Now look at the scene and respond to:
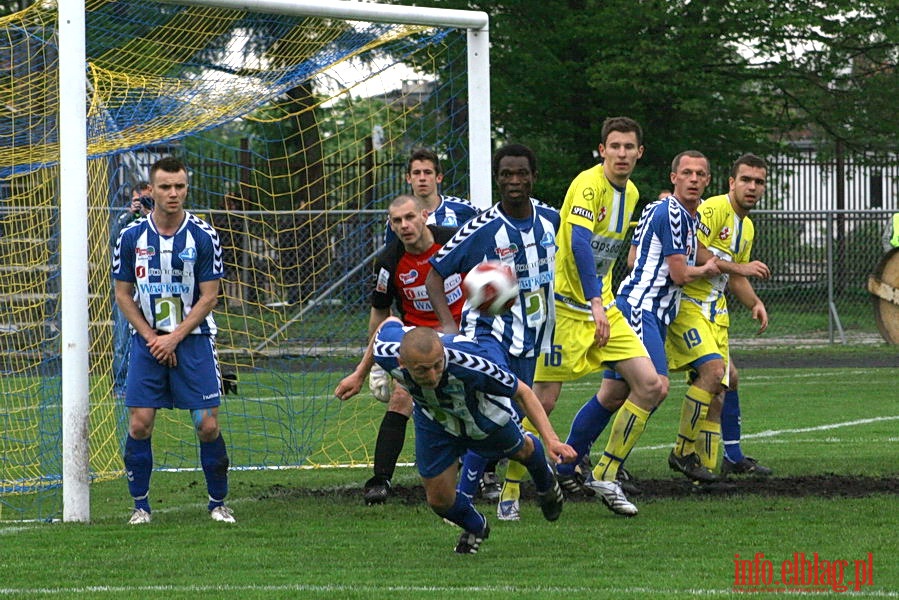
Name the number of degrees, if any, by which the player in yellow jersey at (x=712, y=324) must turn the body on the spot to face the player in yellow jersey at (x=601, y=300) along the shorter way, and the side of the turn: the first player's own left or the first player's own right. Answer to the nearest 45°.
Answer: approximately 90° to the first player's own right

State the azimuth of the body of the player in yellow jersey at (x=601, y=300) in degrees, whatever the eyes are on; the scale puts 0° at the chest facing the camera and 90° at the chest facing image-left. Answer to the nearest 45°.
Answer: approximately 315°

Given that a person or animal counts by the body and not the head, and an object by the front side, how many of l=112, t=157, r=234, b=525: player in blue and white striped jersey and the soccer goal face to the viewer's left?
0

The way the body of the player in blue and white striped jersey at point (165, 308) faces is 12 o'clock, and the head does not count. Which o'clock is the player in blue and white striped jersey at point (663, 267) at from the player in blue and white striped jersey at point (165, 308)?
the player in blue and white striped jersey at point (663, 267) is roughly at 9 o'clock from the player in blue and white striped jersey at point (165, 308).

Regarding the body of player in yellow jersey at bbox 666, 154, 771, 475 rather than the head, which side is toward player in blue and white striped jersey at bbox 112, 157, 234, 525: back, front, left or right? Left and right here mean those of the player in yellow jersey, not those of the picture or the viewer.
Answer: right

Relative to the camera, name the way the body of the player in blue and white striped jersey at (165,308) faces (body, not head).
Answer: toward the camera

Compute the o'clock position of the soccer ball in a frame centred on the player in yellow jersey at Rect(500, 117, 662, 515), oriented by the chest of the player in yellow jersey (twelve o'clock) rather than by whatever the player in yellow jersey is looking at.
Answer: The soccer ball is roughly at 2 o'clock from the player in yellow jersey.

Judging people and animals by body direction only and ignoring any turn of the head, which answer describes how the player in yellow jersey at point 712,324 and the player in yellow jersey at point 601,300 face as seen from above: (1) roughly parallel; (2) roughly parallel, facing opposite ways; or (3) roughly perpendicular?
roughly parallel

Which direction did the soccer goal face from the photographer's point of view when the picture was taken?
facing the viewer and to the right of the viewer
